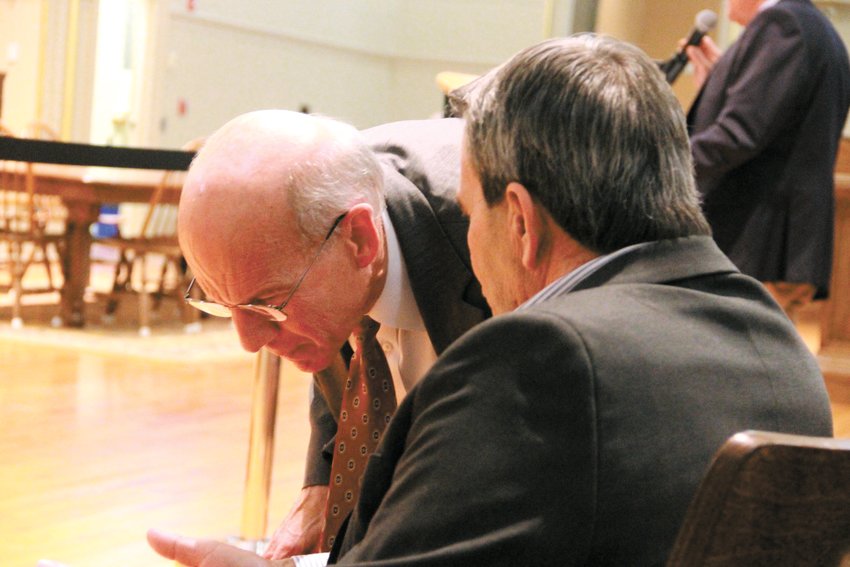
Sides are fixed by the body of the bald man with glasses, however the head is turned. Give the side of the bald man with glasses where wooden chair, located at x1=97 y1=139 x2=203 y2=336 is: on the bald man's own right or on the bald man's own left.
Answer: on the bald man's own right

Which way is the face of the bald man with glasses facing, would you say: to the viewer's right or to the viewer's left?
to the viewer's left

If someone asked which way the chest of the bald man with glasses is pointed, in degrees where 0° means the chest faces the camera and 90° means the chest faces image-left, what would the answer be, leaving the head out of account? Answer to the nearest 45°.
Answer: approximately 45°

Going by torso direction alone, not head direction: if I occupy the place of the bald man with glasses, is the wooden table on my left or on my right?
on my right
